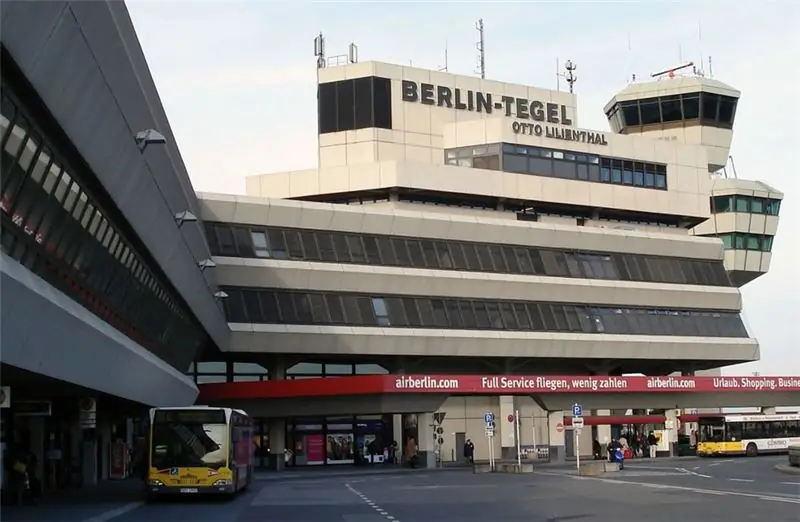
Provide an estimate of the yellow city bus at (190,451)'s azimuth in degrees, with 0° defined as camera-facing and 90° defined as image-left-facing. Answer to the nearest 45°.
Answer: approximately 0°

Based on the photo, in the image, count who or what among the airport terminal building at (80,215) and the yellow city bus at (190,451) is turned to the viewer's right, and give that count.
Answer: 1

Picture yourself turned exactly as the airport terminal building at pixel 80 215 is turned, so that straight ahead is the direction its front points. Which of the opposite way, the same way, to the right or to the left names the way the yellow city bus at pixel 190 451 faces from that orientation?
to the right

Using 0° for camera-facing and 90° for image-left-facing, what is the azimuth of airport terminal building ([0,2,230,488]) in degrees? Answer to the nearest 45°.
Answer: approximately 270°
